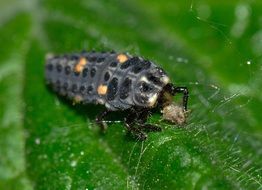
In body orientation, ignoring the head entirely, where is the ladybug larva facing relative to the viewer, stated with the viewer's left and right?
facing the viewer and to the right of the viewer
